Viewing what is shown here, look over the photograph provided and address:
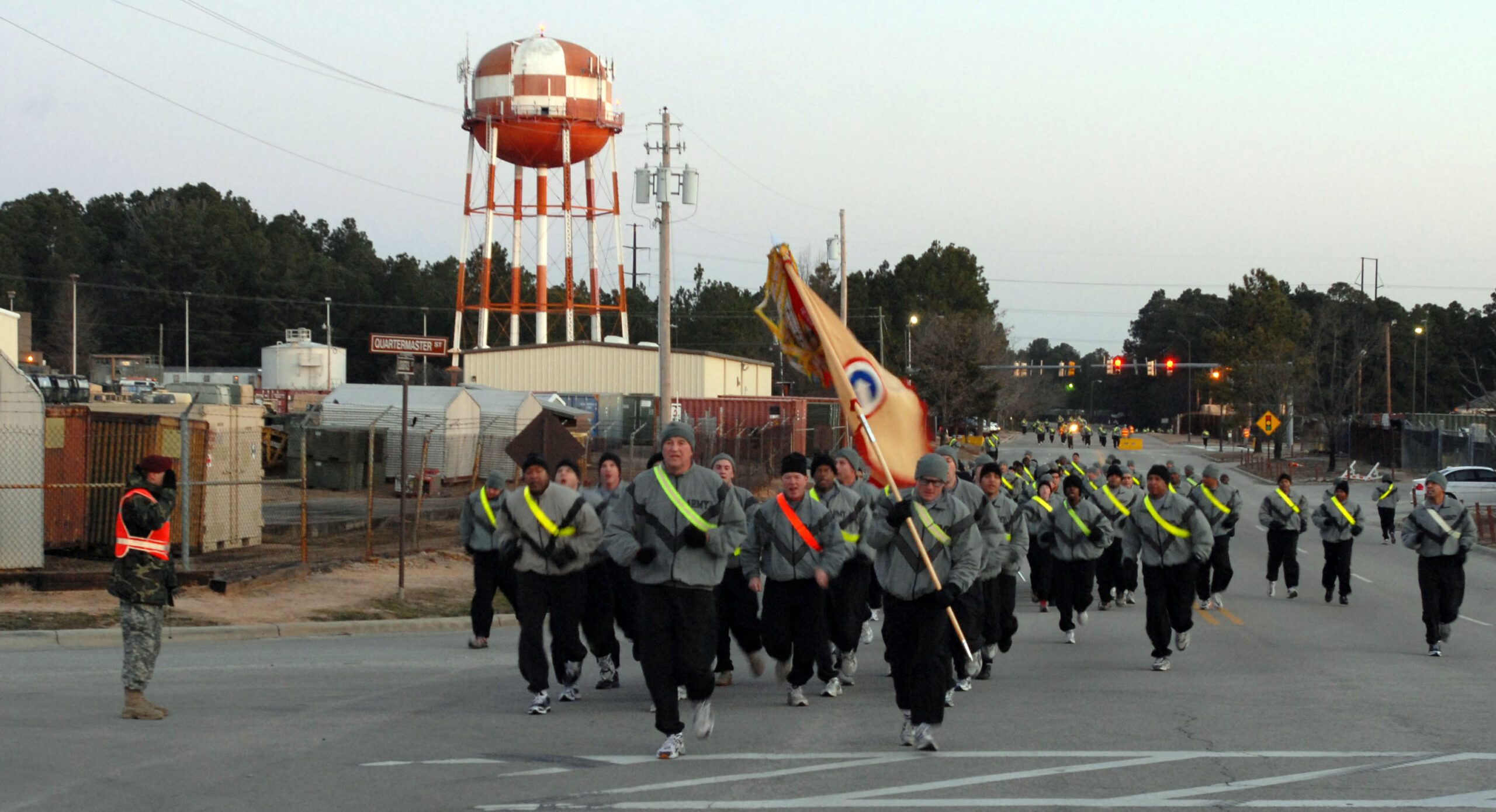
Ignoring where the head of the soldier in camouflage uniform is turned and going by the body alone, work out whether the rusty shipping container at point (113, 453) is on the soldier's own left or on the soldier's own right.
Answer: on the soldier's own left

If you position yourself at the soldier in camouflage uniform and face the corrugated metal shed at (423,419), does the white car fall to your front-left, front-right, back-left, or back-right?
front-right

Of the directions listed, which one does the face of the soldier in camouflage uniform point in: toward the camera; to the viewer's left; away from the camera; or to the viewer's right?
to the viewer's right

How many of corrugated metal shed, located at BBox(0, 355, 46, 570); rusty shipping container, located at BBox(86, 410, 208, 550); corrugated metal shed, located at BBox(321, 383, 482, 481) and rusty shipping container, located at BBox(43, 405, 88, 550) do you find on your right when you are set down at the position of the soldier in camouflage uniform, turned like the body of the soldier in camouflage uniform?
0

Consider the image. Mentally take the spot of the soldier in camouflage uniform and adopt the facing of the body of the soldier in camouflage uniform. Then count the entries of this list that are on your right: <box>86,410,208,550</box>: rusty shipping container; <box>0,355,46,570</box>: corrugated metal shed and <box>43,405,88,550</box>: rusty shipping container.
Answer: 0

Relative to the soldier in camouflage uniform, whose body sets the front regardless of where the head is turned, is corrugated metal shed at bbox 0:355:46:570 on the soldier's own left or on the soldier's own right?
on the soldier's own left

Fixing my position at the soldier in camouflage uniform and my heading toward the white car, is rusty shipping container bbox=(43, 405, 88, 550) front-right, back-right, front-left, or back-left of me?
front-left

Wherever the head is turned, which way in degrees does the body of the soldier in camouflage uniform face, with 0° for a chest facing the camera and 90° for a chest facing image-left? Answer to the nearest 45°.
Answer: approximately 270°

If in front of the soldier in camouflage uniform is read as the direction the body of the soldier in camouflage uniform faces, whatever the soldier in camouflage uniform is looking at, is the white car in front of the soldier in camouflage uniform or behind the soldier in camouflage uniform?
in front

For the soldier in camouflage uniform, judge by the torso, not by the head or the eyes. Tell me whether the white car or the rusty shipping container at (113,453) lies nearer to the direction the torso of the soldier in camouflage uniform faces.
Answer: the white car

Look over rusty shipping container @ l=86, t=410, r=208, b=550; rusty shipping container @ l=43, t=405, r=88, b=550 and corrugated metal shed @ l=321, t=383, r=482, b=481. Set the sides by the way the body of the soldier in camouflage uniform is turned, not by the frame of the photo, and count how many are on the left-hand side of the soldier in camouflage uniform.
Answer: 3

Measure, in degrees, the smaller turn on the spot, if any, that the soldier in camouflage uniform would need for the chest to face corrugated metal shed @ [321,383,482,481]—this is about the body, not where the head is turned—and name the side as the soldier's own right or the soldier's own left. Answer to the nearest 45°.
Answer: approximately 90° to the soldier's own left

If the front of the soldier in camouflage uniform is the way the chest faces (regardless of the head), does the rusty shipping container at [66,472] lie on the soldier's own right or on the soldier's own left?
on the soldier's own left

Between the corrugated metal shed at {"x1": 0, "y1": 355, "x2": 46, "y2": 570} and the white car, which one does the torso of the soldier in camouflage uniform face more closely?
the white car
